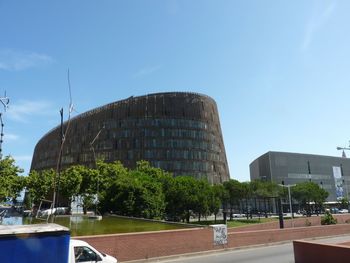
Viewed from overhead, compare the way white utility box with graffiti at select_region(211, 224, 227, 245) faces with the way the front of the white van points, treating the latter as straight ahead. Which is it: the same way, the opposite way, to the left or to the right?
to the right

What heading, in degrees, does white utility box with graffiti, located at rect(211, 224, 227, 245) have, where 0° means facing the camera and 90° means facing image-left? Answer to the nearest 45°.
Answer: approximately 0°

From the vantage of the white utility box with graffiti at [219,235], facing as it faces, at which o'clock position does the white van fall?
The white van is roughly at 1 o'clock from the white utility box with graffiti.

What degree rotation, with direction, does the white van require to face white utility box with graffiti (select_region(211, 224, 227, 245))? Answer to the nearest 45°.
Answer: approximately 45° to its left

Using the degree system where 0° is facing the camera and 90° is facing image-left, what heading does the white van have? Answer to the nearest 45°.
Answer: approximately 270°

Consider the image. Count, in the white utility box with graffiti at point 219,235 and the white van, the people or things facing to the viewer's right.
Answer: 1
